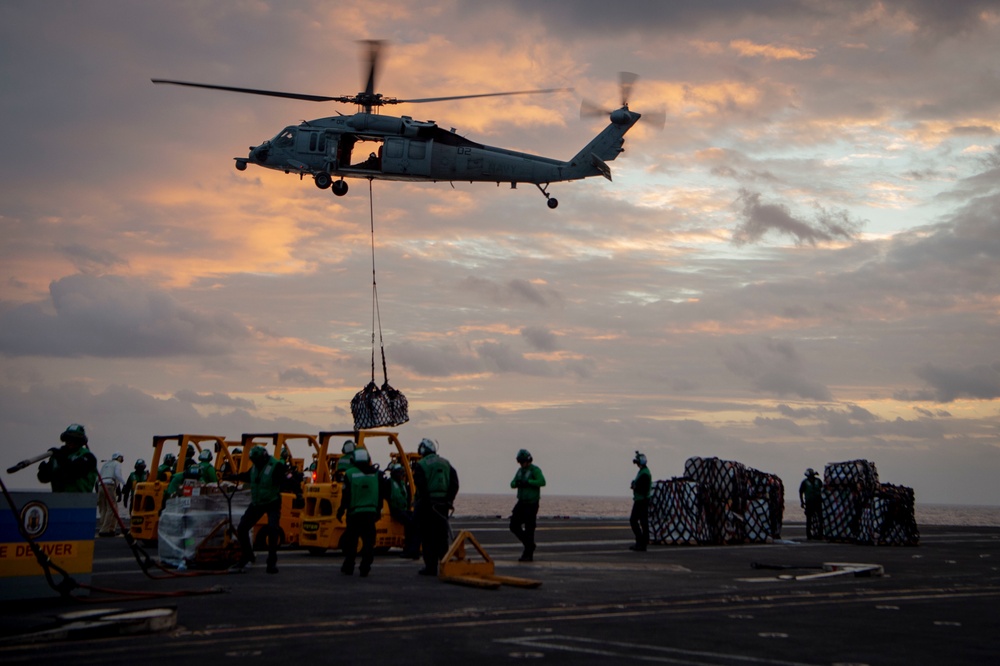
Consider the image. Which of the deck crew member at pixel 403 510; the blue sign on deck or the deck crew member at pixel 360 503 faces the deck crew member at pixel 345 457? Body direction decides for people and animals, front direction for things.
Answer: the deck crew member at pixel 360 503

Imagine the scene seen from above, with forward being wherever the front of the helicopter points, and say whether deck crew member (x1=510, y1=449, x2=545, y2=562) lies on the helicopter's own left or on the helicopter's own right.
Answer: on the helicopter's own left

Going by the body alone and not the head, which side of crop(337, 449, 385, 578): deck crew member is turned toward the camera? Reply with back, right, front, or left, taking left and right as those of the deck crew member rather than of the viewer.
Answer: back

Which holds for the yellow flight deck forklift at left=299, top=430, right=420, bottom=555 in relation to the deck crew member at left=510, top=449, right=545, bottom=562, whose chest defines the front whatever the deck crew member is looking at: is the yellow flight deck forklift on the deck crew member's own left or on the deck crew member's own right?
on the deck crew member's own right

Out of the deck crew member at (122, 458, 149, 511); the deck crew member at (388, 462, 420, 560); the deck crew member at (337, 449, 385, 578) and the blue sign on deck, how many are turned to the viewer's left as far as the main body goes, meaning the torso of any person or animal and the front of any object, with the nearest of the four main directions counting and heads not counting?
0

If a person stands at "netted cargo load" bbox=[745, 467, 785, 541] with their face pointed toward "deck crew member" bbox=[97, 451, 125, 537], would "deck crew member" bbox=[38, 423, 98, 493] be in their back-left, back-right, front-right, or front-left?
front-left

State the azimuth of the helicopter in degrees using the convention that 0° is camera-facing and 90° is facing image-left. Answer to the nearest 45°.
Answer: approximately 90°

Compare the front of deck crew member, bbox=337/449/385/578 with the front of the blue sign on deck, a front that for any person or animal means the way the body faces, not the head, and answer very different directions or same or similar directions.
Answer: very different directions

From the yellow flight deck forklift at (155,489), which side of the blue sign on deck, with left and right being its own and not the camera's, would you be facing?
back

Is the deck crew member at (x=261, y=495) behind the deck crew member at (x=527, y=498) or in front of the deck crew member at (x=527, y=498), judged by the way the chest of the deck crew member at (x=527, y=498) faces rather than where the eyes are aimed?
in front

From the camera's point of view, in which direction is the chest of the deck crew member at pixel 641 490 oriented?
to the viewer's left

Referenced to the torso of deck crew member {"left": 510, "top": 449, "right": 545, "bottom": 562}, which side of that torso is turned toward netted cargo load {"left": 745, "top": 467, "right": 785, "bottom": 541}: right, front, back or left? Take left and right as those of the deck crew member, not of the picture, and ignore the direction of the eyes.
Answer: back

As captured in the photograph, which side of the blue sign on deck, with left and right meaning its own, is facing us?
front
